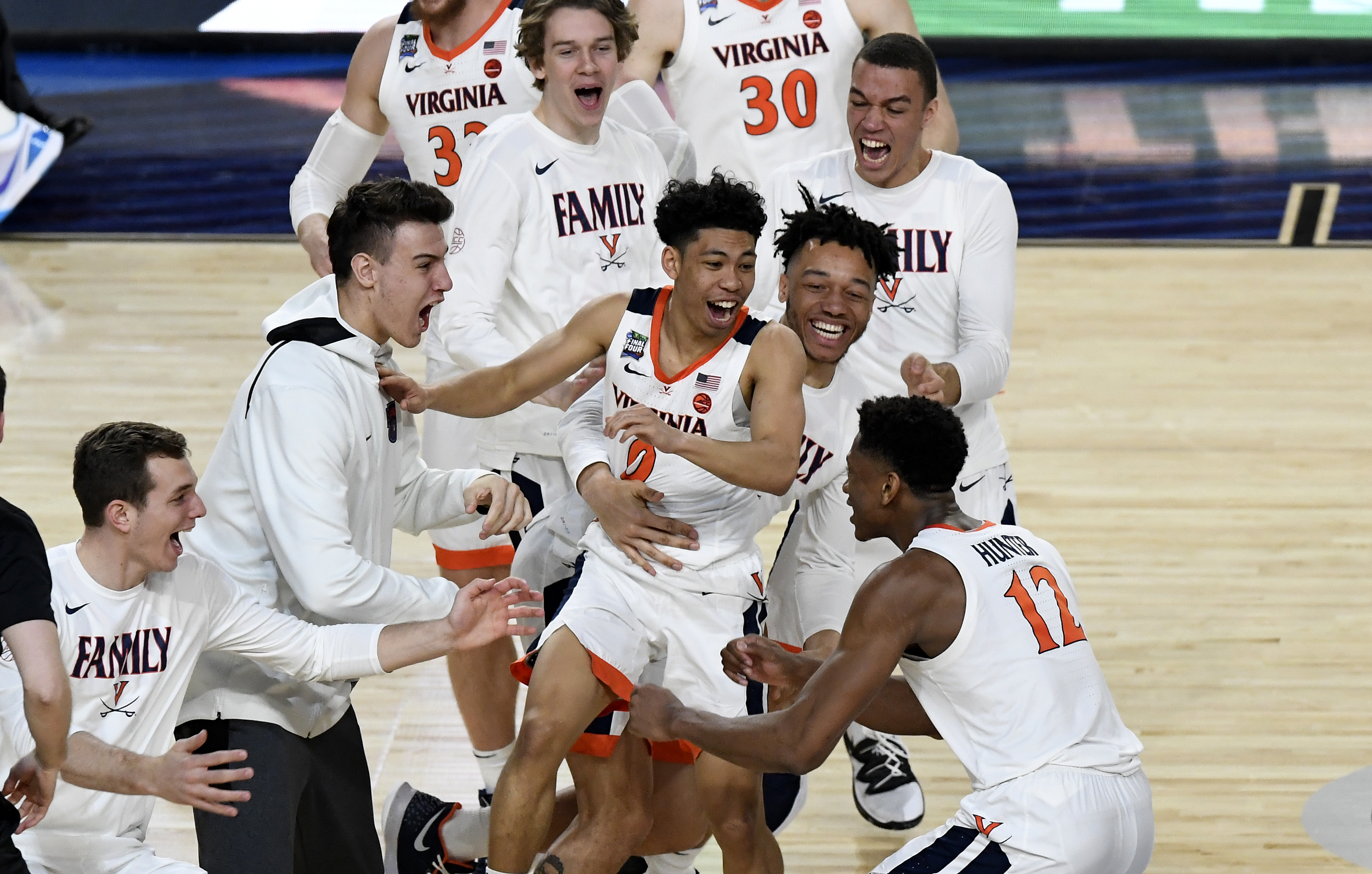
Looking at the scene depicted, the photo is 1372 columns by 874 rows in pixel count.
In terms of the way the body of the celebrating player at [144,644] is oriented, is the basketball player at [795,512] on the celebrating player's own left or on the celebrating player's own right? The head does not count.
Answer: on the celebrating player's own left

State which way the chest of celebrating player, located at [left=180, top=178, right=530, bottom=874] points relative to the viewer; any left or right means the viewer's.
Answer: facing to the right of the viewer

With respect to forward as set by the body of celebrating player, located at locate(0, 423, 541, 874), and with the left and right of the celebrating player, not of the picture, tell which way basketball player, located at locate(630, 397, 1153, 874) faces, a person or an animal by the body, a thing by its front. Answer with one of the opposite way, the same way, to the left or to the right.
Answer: the opposite way

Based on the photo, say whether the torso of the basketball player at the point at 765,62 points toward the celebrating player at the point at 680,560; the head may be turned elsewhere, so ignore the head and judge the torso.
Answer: yes

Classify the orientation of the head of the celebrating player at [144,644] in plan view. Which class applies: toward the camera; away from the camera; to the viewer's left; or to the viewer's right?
to the viewer's right

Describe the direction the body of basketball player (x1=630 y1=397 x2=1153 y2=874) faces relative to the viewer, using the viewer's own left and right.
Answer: facing away from the viewer and to the left of the viewer

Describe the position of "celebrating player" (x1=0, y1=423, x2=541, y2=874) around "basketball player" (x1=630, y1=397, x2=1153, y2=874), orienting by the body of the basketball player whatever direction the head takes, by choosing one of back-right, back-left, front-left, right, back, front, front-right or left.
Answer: front-left

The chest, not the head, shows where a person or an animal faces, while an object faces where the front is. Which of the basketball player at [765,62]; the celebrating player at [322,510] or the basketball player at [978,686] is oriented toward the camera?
the basketball player at [765,62]

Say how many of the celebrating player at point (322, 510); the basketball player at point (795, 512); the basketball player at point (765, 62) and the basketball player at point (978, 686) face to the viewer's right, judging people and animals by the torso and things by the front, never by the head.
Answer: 1

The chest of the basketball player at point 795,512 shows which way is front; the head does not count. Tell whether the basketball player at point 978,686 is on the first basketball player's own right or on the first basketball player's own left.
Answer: on the first basketball player's own left

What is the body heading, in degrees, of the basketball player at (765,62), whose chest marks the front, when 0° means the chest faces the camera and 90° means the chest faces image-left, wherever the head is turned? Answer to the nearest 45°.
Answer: approximately 0°

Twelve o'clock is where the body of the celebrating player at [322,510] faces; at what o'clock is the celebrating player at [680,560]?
the celebrating player at [680,560] is roughly at 12 o'clock from the celebrating player at [322,510].

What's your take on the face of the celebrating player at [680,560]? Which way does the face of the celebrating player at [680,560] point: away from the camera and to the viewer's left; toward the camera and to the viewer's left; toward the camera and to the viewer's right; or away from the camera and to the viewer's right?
toward the camera and to the viewer's right
